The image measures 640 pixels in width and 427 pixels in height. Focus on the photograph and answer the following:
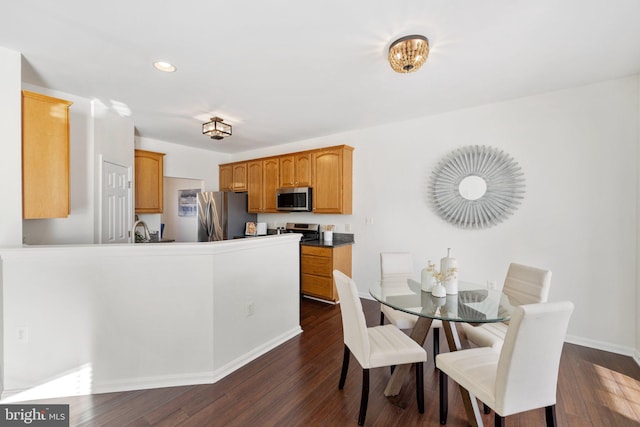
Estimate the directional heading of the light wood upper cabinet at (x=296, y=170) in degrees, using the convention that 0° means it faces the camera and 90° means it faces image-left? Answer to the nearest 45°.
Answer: approximately 45°

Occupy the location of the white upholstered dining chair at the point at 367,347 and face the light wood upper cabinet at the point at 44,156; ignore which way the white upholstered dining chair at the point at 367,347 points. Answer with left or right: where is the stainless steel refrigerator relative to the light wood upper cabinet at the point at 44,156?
right

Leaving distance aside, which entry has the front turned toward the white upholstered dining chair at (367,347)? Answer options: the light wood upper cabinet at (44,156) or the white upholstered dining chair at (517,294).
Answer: the white upholstered dining chair at (517,294)

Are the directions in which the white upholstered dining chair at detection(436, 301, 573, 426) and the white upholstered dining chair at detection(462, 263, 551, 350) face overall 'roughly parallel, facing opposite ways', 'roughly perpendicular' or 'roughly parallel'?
roughly perpendicular

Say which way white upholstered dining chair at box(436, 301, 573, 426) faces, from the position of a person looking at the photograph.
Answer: facing away from the viewer and to the left of the viewer

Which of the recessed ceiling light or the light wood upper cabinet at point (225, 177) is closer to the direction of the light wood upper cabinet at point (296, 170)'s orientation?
the recessed ceiling light

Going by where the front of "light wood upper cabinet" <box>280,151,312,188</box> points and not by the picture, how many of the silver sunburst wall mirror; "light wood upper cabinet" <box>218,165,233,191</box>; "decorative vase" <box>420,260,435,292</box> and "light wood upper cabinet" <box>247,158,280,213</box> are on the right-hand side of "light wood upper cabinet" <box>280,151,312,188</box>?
2

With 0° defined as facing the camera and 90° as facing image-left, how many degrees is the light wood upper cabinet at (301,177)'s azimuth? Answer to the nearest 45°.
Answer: approximately 45°
